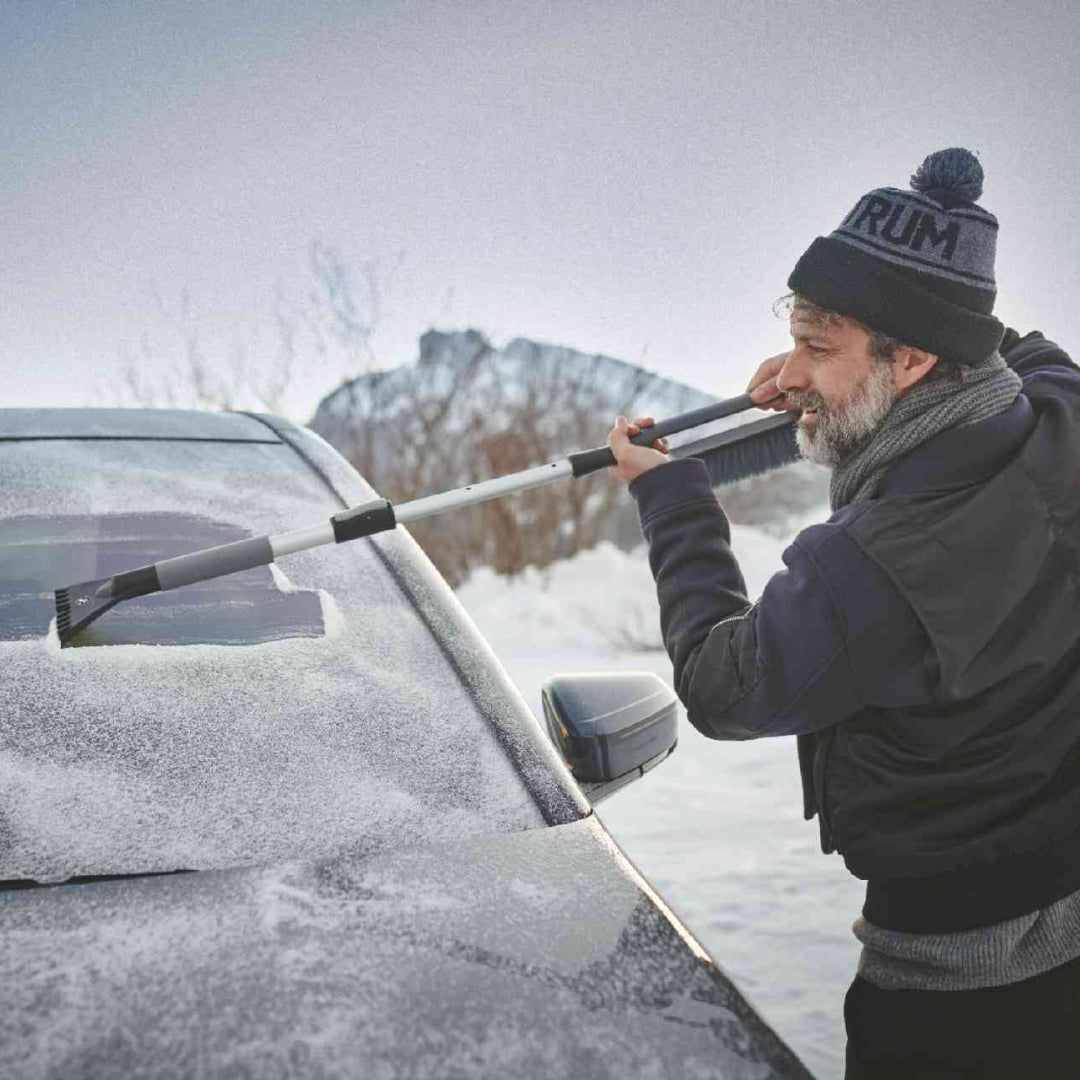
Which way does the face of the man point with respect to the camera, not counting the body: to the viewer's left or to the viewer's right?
to the viewer's left

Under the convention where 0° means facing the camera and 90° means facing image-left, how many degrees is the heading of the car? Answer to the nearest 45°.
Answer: approximately 0°

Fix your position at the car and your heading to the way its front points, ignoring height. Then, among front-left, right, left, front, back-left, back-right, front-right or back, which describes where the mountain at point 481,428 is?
back
